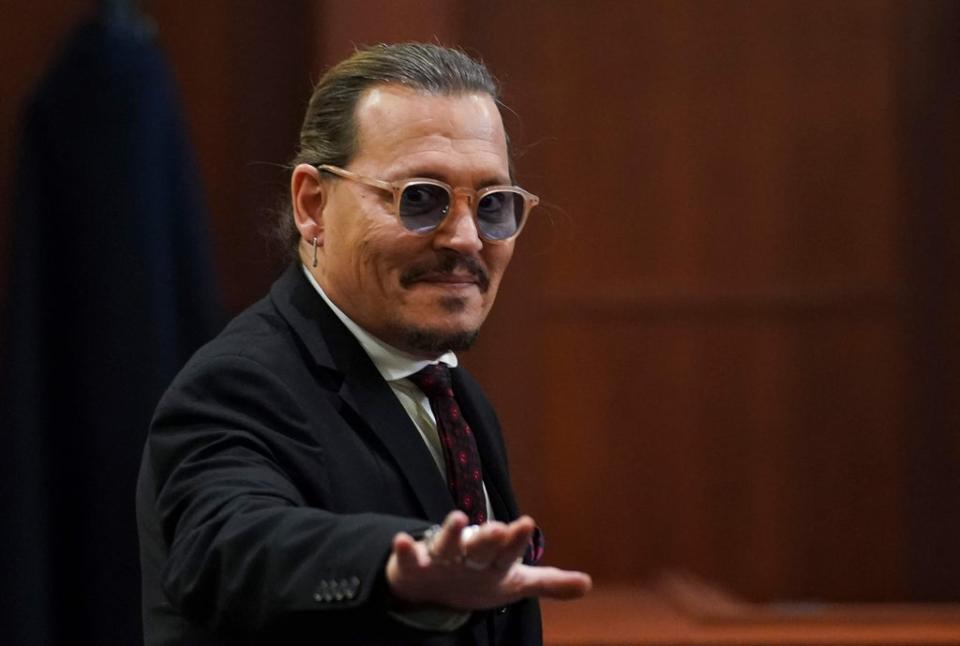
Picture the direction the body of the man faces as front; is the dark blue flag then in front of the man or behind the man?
behind

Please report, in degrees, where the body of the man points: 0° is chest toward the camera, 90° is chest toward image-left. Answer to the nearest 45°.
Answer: approximately 315°
